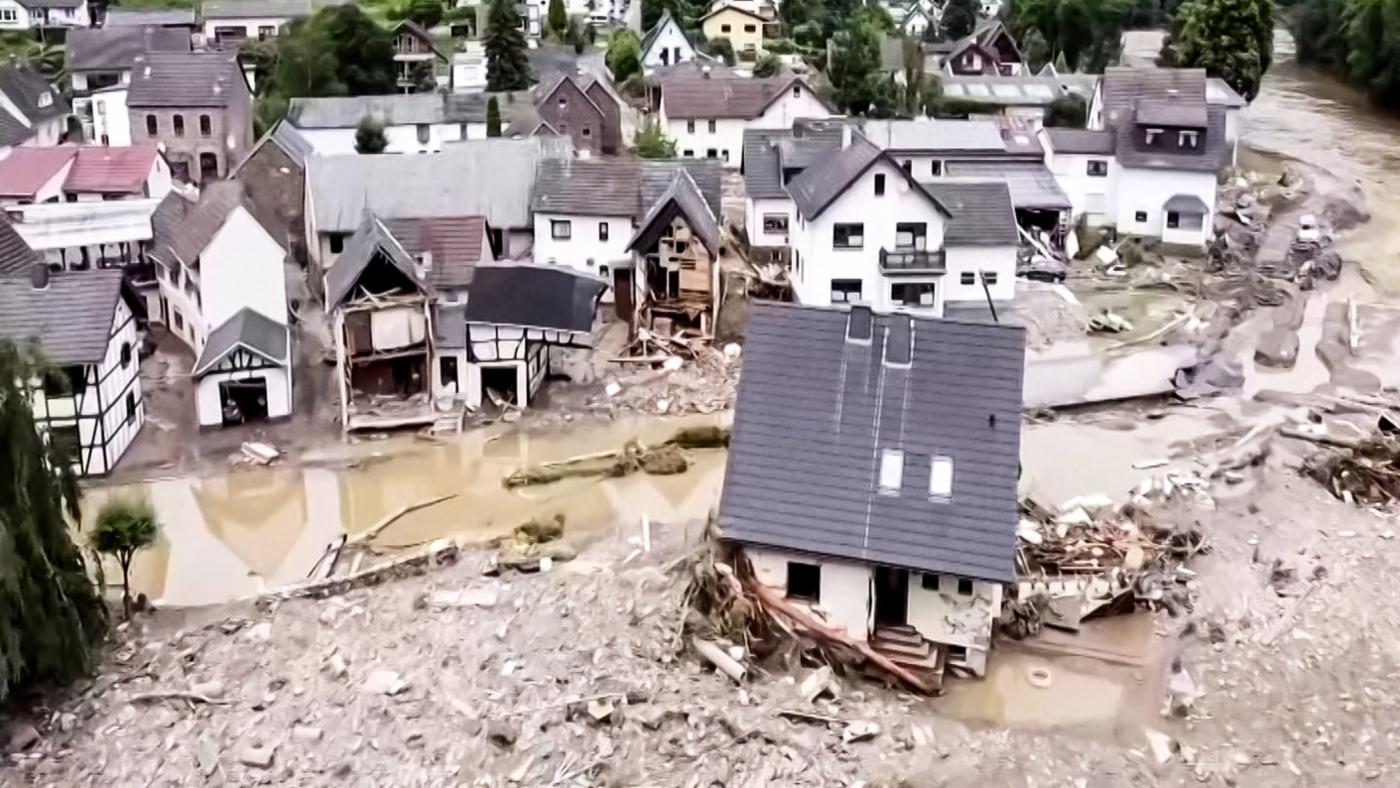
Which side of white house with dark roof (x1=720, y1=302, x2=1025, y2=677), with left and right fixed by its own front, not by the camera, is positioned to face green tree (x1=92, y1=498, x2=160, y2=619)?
right

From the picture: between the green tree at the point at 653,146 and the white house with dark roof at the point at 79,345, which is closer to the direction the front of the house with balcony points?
the white house with dark roof

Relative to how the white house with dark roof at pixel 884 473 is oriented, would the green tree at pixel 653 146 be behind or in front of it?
behind

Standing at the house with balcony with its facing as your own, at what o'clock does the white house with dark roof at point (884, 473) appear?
The white house with dark roof is roughly at 12 o'clock from the house with balcony.

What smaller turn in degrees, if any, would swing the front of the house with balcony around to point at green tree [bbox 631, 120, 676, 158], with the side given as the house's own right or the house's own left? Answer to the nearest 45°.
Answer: approximately 135° to the house's own right

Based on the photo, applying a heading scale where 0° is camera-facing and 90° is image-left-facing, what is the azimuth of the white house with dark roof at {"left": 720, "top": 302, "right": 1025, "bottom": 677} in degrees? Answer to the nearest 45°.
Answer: approximately 0°

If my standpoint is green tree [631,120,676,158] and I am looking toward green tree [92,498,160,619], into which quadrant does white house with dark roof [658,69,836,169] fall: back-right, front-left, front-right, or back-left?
back-left

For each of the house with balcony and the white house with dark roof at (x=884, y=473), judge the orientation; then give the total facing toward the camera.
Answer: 2

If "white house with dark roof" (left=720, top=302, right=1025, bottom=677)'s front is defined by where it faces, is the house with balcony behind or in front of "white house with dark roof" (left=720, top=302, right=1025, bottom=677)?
behind

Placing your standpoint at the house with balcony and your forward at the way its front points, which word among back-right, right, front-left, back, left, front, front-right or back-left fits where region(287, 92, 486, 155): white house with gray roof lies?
back-right

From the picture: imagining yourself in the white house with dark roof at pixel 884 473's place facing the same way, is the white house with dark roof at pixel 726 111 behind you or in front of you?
behind
